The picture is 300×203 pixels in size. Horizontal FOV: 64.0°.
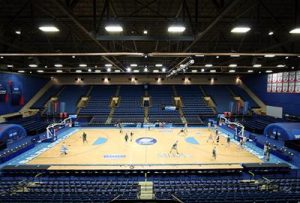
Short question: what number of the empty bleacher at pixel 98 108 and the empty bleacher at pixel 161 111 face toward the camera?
2

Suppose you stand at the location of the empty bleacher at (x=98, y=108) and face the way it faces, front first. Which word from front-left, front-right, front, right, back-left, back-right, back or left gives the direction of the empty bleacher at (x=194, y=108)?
left

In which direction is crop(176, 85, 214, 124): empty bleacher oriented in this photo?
toward the camera

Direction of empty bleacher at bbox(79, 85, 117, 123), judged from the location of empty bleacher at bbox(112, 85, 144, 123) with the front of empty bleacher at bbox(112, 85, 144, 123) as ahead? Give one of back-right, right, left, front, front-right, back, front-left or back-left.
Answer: right

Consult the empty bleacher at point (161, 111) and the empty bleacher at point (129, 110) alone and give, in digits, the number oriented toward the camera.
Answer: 2

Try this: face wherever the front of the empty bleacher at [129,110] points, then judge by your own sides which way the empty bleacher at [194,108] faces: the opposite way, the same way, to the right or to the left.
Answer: the same way

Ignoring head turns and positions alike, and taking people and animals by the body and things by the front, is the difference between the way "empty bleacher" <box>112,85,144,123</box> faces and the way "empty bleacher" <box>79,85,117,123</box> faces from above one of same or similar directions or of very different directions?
same or similar directions

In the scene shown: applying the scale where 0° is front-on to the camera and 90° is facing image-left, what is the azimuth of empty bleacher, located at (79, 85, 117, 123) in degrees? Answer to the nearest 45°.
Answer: approximately 0°

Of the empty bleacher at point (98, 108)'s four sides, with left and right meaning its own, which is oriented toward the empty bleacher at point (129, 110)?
left

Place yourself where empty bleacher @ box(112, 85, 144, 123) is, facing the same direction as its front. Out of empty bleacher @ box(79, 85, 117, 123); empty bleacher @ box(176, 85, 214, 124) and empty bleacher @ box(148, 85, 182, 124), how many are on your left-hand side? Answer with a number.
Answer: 2

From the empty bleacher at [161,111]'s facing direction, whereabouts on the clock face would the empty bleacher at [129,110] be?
the empty bleacher at [129,110] is roughly at 3 o'clock from the empty bleacher at [161,111].

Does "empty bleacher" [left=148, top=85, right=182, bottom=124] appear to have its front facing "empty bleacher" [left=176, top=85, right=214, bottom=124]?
no

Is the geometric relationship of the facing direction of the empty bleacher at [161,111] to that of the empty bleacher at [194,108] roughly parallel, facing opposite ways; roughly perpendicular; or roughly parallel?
roughly parallel

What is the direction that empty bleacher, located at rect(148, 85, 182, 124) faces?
toward the camera

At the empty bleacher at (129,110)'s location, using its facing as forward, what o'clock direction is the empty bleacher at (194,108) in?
the empty bleacher at (194,108) is roughly at 9 o'clock from the empty bleacher at (129,110).
